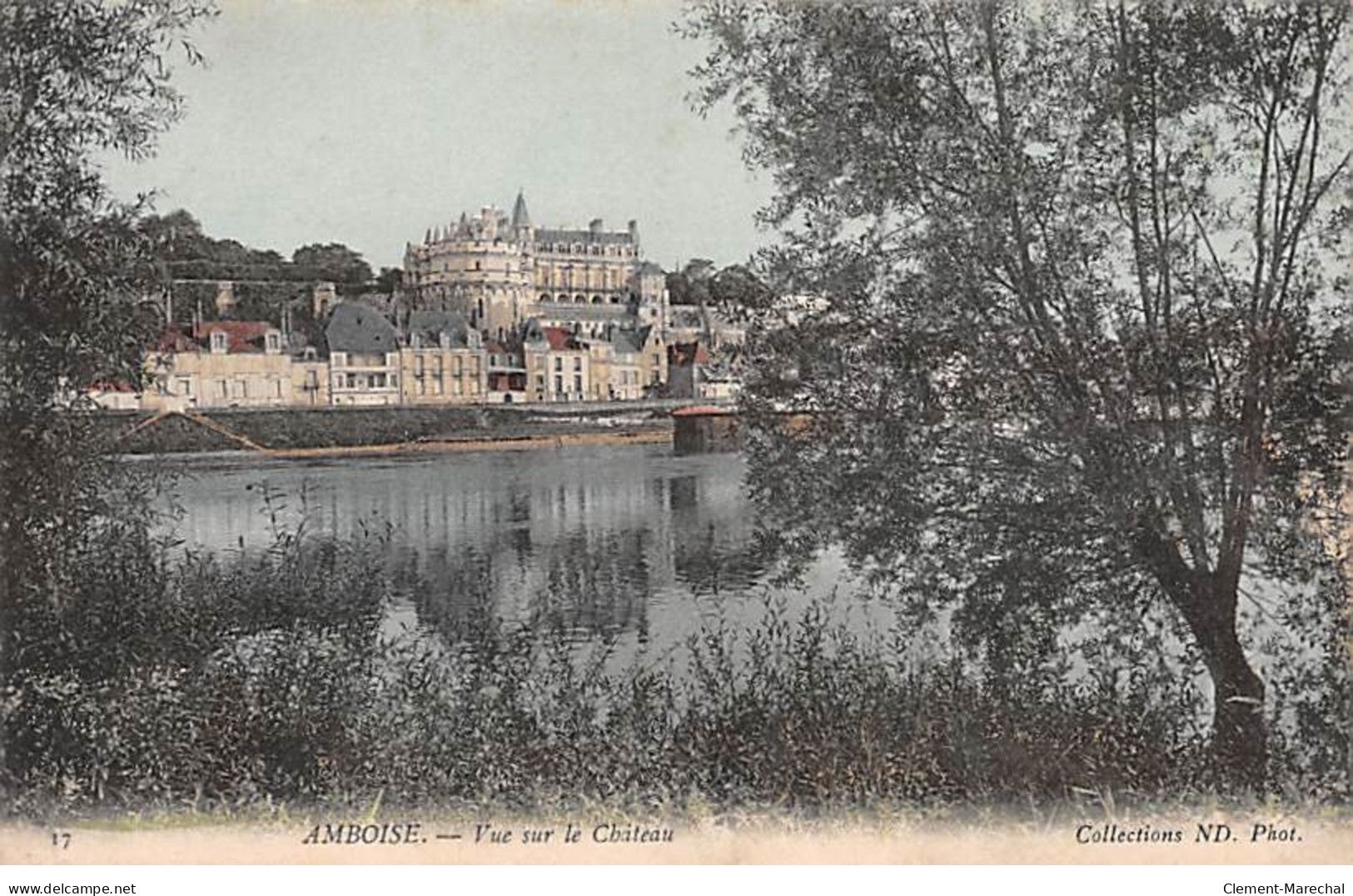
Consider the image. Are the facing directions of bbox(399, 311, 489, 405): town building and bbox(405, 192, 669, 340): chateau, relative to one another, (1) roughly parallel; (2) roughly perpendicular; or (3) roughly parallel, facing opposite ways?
roughly parallel

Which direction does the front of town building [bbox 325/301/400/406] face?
toward the camera

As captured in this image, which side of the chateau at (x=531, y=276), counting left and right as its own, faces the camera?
front

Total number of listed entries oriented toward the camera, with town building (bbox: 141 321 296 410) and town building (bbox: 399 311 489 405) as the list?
2

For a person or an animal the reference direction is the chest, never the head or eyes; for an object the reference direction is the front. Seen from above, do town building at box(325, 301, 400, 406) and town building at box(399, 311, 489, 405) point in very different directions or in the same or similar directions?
same or similar directions

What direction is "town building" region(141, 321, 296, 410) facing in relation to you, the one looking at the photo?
facing the viewer

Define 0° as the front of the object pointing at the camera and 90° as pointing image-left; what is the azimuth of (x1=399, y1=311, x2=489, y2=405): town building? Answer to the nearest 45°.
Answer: approximately 0°
